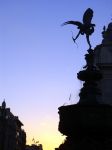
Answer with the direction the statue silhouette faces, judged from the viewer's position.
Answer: facing to the right of the viewer
